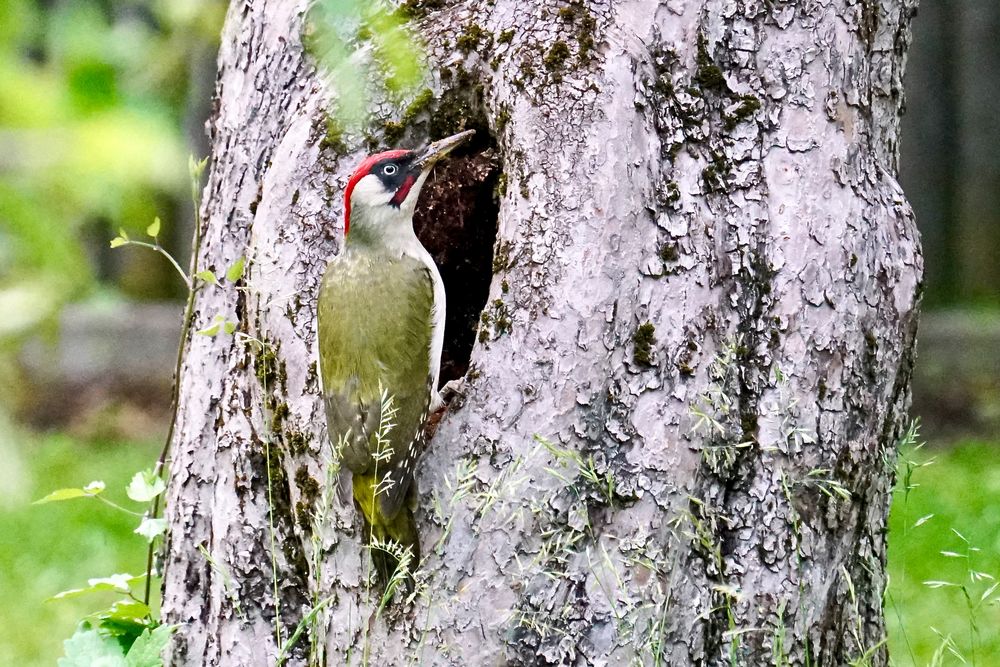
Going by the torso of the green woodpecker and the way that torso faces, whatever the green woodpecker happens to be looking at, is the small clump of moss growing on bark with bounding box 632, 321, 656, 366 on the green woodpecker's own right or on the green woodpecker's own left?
on the green woodpecker's own right

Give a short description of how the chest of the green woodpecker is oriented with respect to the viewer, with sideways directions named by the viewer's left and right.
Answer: facing away from the viewer and to the right of the viewer
